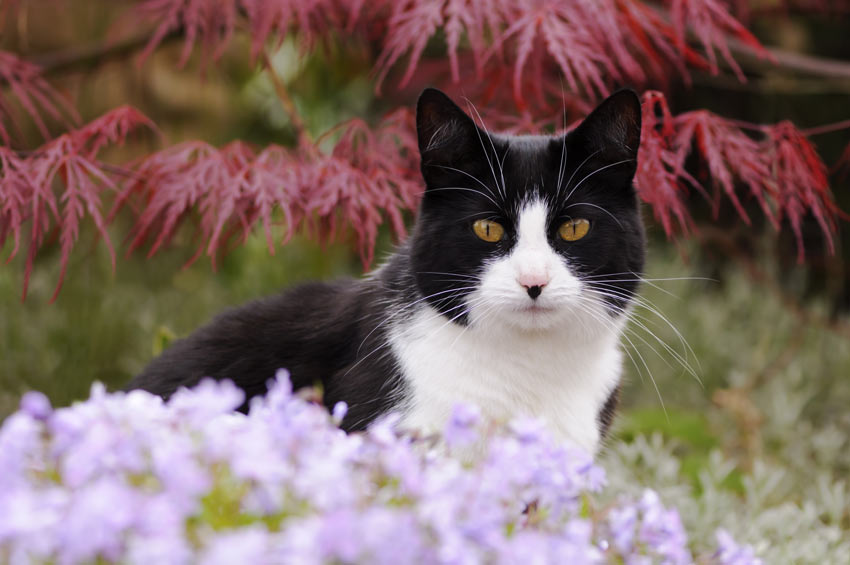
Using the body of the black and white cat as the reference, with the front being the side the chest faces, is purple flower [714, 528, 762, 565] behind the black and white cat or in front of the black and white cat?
in front

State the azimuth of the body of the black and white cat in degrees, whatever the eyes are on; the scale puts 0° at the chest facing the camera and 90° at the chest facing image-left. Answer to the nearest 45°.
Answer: approximately 315°

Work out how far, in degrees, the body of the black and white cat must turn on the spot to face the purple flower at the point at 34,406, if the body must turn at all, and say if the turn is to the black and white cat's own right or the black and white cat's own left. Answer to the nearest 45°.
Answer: approximately 90° to the black and white cat's own right
